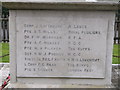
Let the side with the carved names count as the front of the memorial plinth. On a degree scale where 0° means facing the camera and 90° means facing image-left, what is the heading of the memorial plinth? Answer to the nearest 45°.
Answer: approximately 0°
